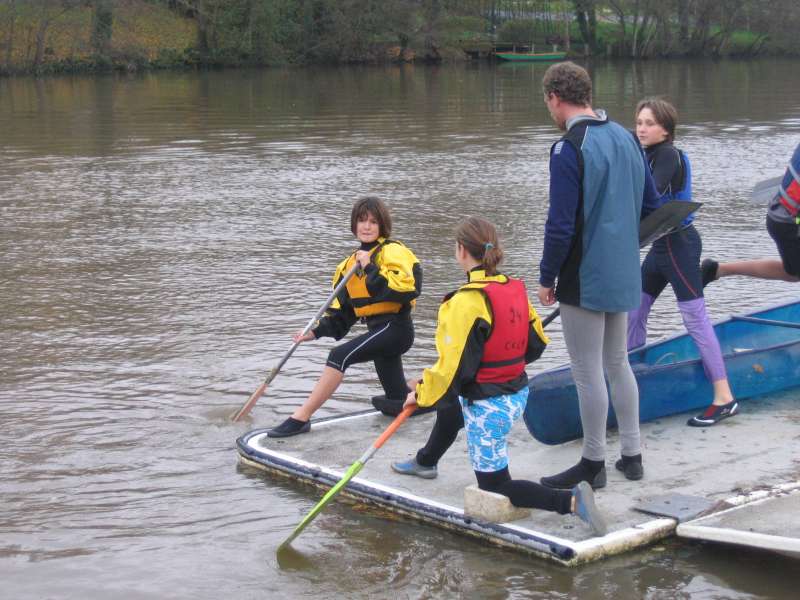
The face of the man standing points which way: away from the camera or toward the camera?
away from the camera

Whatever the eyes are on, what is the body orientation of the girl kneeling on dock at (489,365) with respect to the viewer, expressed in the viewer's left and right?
facing away from the viewer and to the left of the viewer

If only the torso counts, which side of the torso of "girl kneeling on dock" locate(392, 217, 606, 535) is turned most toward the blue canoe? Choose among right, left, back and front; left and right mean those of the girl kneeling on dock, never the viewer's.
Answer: right

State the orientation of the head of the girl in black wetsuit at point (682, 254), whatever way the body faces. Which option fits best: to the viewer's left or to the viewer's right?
to the viewer's left

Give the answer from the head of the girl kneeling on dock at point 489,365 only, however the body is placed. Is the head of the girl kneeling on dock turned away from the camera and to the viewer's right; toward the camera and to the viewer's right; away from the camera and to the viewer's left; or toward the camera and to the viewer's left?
away from the camera and to the viewer's left

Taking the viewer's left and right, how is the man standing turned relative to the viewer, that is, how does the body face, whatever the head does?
facing away from the viewer and to the left of the viewer

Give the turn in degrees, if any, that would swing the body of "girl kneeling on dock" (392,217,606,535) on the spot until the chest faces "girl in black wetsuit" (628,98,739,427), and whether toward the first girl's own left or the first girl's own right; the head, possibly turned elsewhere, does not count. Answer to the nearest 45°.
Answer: approximately 90° to the first girl's own right
